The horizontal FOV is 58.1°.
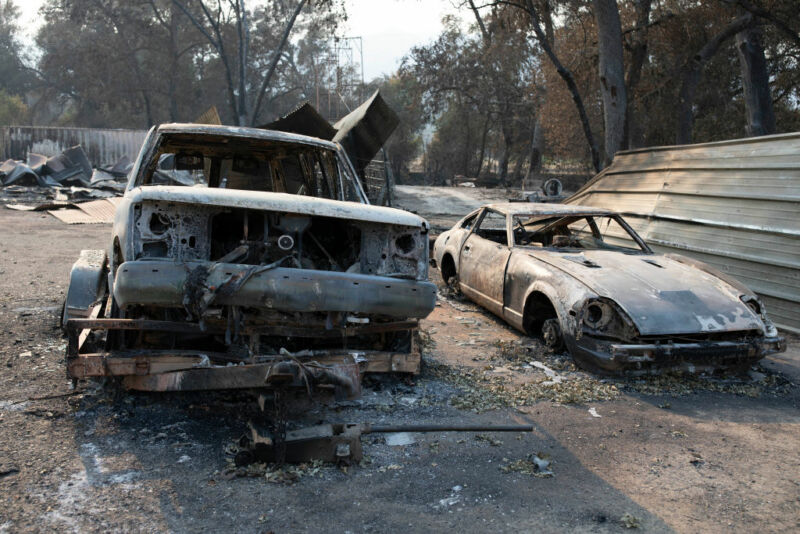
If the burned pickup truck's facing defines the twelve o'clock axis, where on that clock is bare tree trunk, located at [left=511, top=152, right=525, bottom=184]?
The bare tree trunk is roughly at 7 o'clock from the burned pickup truck.

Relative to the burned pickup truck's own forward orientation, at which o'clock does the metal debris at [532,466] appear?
The metal debris is roughly at 10 o'clock from the burned pickup truck.

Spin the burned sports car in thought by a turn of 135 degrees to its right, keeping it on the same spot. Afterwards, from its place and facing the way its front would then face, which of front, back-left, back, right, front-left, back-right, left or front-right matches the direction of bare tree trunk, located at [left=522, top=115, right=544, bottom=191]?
right

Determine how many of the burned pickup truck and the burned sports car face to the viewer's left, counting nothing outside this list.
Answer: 0

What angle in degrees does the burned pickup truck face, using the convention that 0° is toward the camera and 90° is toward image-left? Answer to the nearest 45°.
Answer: approximately 0°

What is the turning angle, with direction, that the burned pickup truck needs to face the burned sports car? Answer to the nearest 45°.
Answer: approximately 90° to its left

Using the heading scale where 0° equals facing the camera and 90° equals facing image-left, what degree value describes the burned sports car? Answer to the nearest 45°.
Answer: approximately 315°

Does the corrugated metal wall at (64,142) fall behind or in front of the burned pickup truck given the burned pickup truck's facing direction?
behind

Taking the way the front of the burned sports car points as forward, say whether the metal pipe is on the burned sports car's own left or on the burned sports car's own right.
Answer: on the burned sports car's own right

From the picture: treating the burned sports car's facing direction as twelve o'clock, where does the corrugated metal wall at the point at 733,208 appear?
The corrugated metal wall is roughly at 8 o'clock from the burned sports car.
